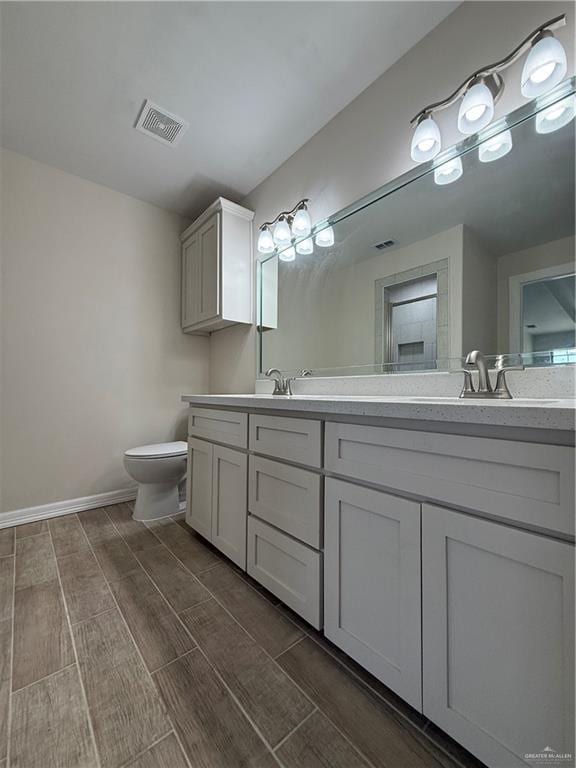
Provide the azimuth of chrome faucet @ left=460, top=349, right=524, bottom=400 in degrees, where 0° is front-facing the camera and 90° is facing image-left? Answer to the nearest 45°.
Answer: approximately 45°

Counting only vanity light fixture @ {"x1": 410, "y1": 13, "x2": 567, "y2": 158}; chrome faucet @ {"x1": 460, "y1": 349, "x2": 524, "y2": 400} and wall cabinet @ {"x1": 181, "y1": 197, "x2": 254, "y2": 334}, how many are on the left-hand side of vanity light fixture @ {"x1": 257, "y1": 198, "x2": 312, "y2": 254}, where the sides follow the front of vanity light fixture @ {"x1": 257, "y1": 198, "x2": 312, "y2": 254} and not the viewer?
2

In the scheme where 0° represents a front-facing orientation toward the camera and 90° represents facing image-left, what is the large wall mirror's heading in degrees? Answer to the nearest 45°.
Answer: approximately 45°

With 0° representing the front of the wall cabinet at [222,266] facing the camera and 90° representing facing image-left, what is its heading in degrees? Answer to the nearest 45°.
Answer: approximately 45°

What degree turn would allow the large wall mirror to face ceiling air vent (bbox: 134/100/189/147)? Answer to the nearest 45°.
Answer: approximately 45° to its right

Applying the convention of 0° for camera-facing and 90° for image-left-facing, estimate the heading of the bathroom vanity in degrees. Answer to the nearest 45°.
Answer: approximately 45°

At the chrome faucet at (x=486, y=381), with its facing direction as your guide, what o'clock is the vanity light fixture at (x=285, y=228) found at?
The vanity light fixture is roughly at 2 o'clock from the chrome faucet.

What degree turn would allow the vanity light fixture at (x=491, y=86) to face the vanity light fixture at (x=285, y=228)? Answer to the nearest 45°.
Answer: approximately 45° to its right
